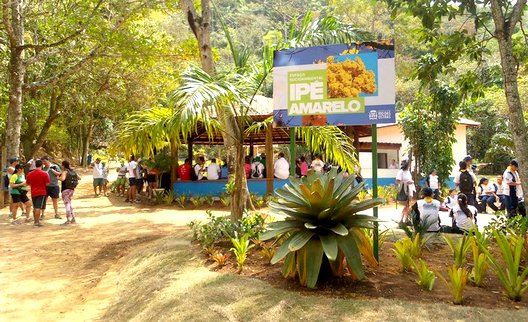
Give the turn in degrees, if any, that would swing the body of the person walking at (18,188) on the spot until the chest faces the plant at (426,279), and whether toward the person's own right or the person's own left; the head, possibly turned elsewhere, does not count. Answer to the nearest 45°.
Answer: approximately 45° to the person's own right

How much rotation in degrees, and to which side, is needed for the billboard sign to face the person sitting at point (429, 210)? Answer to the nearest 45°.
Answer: approximately 135° to its left

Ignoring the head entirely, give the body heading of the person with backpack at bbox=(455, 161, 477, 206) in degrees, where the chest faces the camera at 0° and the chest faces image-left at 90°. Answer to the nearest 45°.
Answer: approximately 180°

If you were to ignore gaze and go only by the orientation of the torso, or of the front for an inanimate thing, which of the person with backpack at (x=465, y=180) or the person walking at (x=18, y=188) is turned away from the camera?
the person with backpack

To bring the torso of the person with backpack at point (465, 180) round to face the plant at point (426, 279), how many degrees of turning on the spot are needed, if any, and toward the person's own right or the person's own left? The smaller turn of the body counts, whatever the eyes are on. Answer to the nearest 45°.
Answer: approximately 180°
